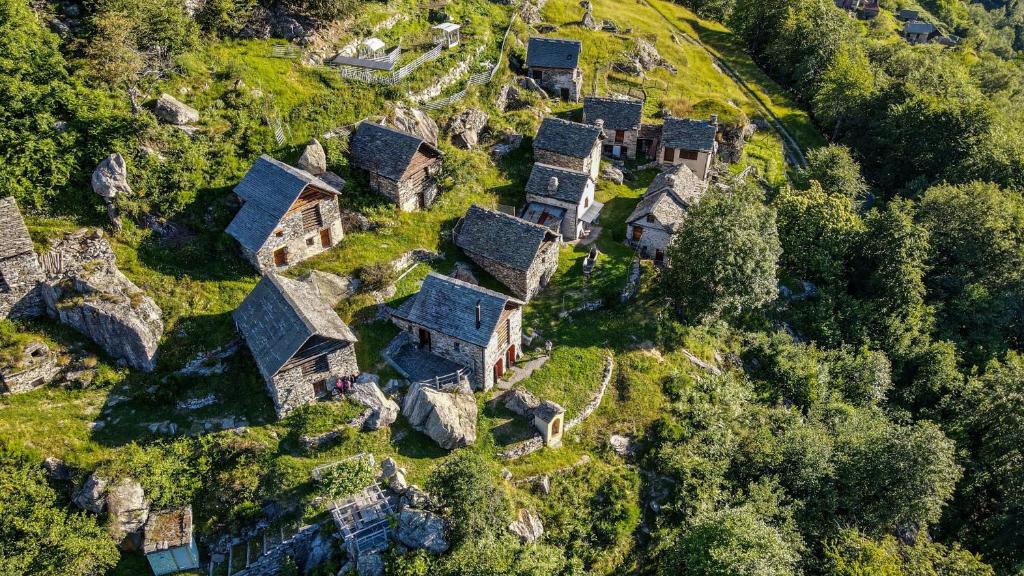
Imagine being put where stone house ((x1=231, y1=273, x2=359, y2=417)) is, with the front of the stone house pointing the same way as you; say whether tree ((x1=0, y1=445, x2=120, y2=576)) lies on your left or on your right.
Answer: on your right

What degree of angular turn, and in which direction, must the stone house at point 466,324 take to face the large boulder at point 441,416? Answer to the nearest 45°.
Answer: approximately 45° to its right

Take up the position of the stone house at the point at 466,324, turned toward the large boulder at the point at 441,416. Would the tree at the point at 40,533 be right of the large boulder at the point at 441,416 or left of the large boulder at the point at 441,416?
right

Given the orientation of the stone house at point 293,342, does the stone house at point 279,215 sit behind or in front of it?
behind

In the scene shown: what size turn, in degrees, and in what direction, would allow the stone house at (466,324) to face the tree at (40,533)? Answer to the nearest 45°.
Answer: approximately 90° to its right

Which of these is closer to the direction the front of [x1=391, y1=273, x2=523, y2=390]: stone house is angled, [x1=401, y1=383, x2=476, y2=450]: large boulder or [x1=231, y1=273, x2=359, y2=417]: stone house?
the large boulder

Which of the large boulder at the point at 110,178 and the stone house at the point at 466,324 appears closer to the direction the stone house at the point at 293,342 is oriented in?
the stone house

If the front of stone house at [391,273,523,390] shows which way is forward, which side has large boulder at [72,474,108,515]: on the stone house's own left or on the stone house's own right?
on the stone house's own right

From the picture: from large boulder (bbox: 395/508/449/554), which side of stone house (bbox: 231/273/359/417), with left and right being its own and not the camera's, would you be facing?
front

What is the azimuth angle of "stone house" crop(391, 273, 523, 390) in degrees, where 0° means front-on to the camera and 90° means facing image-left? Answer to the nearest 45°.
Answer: approximately 315°

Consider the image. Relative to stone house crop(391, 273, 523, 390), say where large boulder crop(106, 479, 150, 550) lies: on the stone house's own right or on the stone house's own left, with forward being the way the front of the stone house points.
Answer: on the stone house's own right

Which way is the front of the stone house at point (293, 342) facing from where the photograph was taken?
facing the viewer and to the right of the viewer

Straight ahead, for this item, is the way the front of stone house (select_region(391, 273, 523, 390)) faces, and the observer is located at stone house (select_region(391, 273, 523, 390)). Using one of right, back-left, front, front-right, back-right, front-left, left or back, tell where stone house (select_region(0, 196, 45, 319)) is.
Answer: back-right

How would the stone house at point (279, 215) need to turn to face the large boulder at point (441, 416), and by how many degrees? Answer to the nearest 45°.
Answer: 0° — it already faces it

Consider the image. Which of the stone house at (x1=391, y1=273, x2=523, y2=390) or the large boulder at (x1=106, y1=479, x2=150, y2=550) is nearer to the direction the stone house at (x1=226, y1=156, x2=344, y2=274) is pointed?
the stone house

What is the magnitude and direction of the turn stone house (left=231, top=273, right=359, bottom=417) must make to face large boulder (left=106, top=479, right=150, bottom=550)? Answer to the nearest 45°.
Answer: approximately 90° to its right
